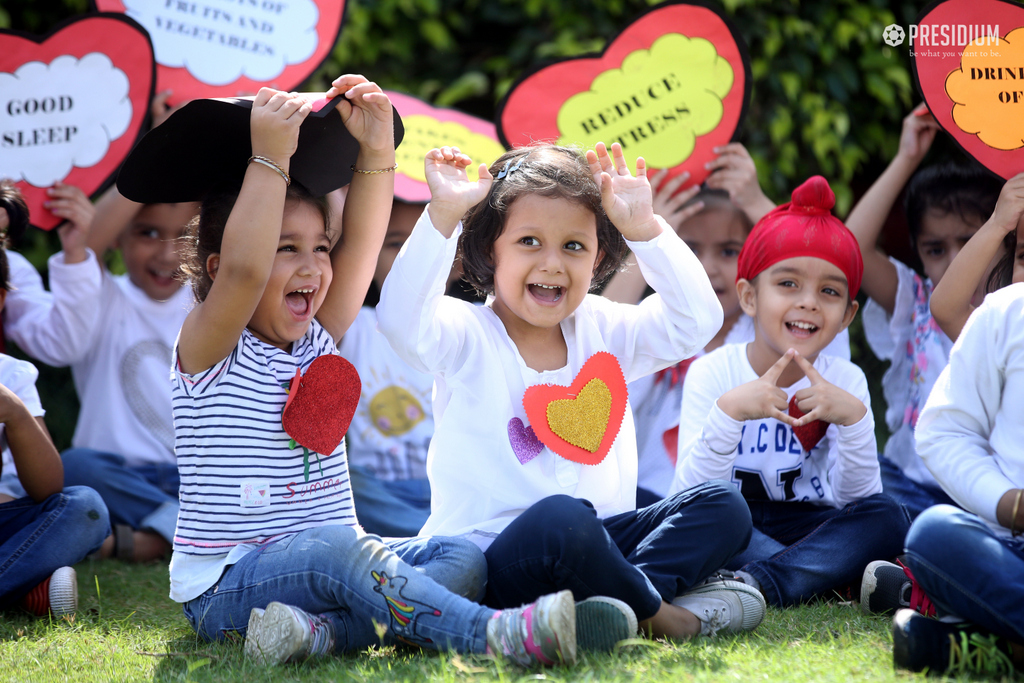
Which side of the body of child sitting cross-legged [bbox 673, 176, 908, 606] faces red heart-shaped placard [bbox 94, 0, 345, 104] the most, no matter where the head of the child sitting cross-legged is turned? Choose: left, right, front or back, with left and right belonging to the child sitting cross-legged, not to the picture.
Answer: right

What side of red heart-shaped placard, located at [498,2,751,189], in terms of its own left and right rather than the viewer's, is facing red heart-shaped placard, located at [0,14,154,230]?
right

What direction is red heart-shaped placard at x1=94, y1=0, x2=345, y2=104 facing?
toward the camera

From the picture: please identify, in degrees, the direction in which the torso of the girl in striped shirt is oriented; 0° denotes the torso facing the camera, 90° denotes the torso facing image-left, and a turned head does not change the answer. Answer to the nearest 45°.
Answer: approximately 315°

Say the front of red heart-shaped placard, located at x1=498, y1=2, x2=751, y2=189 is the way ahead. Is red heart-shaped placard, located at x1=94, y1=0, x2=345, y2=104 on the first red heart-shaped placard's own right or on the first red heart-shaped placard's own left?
on the first red heart-shaped placard's own right

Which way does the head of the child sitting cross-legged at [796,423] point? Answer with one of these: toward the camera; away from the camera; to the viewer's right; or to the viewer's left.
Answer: toward the camera

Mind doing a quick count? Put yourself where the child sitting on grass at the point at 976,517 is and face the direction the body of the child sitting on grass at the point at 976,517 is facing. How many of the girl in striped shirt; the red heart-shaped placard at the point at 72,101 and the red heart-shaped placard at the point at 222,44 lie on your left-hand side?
0

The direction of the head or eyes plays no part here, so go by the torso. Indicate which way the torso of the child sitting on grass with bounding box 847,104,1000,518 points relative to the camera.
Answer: toward the camera

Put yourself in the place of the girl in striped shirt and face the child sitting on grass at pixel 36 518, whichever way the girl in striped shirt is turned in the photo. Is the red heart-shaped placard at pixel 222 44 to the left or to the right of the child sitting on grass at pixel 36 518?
right

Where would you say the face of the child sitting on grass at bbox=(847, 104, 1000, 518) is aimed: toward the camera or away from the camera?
toward the camera

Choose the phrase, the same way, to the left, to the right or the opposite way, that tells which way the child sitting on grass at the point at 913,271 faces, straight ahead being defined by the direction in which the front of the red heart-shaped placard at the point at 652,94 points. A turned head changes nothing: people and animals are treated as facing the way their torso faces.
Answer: the same way

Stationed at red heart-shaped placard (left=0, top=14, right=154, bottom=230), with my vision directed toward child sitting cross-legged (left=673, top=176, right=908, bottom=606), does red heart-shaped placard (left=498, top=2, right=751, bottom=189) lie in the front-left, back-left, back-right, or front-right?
front-left

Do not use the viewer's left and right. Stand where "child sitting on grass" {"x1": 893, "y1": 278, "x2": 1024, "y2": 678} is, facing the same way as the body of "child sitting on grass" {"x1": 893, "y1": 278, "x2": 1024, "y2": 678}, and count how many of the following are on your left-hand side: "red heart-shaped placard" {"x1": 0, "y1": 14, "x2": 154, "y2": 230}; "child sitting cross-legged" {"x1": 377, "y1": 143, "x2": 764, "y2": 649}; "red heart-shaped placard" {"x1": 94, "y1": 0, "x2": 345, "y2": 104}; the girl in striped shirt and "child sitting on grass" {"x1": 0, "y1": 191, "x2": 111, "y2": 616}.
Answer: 0

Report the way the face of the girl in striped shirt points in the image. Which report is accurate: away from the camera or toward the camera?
toward the camera

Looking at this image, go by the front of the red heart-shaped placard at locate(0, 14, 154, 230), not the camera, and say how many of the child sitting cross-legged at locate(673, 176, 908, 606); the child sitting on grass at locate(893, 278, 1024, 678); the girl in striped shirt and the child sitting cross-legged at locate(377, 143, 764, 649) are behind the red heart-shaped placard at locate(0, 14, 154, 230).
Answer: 0
